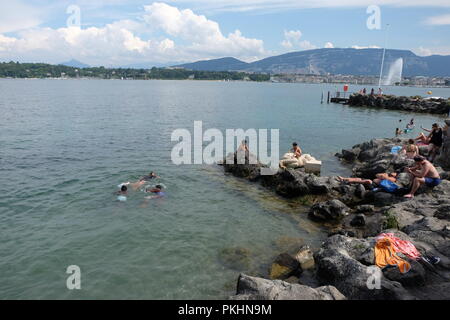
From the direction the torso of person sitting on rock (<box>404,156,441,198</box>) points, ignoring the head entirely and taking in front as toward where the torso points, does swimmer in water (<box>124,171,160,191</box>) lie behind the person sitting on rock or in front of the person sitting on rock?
in front

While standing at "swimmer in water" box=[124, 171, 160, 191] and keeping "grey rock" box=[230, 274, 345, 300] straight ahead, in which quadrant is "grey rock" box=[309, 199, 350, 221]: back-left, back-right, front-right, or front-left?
front-left

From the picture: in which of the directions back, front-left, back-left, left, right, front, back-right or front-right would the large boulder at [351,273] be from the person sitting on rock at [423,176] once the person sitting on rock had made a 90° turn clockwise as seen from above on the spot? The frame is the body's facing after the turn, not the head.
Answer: back

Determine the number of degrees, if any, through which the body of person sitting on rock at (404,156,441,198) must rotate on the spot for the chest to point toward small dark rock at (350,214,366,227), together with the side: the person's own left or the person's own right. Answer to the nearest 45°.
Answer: approximately 45° to the person's own left

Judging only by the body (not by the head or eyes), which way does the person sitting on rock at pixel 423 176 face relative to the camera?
to the viewer's left

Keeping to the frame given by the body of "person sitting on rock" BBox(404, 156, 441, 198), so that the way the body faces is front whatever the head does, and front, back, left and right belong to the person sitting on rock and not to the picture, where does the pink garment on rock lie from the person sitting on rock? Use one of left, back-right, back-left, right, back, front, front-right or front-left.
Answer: left

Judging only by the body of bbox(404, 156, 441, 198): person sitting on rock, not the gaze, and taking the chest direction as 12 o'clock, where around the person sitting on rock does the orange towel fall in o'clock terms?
The orange towel is roughly at 9 o'clock from the person sitting on rock.

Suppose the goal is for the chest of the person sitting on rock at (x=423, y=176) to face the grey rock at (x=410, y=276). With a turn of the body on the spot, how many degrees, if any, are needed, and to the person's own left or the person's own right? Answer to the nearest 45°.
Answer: approximately 90° to the person's own left

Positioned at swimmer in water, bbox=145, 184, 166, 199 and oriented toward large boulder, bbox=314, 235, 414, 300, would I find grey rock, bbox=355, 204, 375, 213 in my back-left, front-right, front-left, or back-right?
front-left

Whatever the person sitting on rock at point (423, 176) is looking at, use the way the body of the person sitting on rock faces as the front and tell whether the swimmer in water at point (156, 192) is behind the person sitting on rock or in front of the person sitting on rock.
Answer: in front

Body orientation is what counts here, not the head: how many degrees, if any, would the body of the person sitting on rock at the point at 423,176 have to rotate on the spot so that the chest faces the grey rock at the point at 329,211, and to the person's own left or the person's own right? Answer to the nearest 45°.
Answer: approximately 45° to the person's own left
